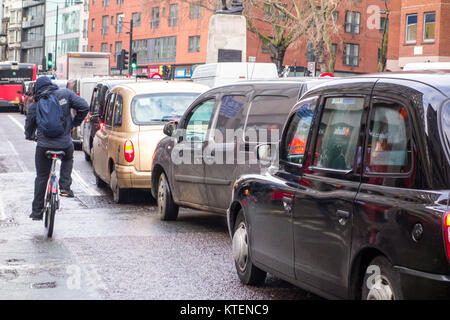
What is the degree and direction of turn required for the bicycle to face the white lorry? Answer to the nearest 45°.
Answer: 0° — it already faces it

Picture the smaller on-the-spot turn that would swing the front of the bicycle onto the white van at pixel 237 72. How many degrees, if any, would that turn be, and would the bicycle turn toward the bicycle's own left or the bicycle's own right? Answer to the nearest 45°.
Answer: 0° — it already faces it

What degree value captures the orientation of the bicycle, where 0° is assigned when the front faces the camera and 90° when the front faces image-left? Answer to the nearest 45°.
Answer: approximately 180°

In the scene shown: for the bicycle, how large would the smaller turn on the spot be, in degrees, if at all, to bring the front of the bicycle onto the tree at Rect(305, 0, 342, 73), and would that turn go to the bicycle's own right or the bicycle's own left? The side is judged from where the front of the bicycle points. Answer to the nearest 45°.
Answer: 0° — it already faces it

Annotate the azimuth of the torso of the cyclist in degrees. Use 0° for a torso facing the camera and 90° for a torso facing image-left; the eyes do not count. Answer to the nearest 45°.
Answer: approximately 180°
